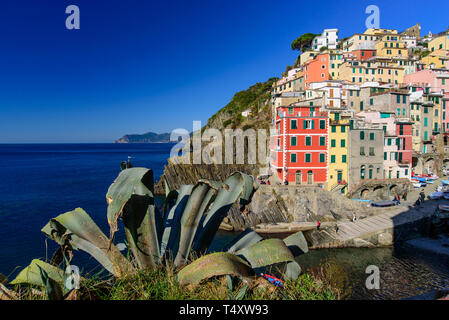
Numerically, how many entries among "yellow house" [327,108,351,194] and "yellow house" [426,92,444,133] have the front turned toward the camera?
2

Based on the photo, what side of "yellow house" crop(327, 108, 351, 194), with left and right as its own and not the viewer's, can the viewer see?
front

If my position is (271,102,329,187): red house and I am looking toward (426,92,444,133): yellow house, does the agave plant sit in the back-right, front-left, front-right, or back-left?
back-right

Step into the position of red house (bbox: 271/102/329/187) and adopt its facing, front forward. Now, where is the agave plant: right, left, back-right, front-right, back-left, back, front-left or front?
front

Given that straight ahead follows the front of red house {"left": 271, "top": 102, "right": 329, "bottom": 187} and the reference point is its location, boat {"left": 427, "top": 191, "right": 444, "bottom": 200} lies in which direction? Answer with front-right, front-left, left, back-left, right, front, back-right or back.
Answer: left

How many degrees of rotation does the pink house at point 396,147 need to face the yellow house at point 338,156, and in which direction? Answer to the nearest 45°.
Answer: approximately 45° to its right

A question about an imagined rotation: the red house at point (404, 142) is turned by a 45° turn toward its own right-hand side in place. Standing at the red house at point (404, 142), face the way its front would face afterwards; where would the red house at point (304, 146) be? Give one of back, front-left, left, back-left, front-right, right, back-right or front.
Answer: front

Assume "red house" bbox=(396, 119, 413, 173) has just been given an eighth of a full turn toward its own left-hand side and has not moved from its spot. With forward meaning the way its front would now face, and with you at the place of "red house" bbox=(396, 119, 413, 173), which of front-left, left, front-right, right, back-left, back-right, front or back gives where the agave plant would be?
front-right

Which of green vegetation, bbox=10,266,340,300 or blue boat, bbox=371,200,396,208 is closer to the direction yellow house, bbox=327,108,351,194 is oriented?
the green vegetation

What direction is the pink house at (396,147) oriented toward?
toward the camera
